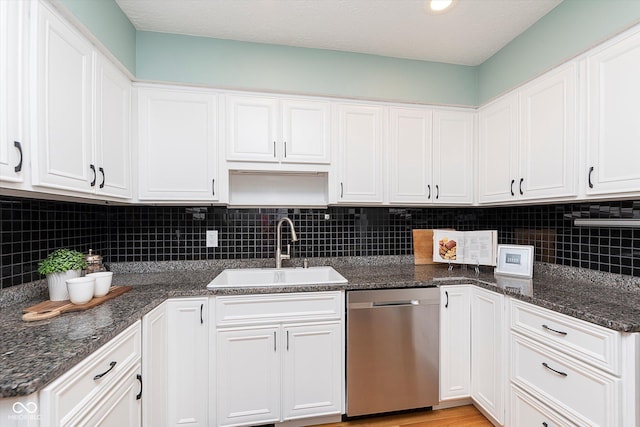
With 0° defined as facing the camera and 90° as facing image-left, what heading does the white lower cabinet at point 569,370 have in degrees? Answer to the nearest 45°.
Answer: approximately 45°

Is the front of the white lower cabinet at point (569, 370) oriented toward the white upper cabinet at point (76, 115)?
yes

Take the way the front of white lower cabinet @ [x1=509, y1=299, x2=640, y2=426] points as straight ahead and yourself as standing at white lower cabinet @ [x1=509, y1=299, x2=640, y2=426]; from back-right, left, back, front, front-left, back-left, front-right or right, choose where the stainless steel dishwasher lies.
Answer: front-right

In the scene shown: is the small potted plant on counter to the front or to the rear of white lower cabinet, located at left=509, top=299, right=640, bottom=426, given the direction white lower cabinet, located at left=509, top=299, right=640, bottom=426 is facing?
to the front

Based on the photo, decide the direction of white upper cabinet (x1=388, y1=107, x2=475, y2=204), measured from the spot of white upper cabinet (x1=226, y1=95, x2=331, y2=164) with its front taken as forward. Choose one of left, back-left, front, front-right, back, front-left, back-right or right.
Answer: left

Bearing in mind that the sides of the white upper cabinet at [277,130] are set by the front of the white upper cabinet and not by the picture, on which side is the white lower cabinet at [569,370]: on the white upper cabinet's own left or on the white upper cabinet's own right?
on the white upper cabinet's own left

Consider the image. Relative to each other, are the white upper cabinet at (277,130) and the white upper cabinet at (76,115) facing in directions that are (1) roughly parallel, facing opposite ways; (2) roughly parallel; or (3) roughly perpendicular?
roughly perpendicular

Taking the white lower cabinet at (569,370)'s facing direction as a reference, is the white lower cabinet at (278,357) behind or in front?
in front

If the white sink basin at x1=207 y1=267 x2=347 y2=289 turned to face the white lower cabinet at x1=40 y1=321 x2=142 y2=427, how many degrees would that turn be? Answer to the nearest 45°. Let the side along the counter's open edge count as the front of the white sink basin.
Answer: approximately 45° to its right

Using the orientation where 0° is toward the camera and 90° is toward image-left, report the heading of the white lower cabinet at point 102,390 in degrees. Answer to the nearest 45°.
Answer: approximately 315°

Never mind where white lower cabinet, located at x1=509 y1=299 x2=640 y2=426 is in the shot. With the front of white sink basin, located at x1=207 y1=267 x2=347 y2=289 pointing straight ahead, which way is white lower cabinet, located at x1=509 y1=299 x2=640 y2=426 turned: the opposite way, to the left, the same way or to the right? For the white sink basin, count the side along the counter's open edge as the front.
to the right

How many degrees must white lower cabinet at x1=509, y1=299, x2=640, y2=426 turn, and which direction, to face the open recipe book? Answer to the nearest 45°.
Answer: approximately 90° to its right

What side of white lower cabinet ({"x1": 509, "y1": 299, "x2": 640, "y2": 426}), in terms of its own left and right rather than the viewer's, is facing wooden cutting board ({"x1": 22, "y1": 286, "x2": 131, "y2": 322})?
front

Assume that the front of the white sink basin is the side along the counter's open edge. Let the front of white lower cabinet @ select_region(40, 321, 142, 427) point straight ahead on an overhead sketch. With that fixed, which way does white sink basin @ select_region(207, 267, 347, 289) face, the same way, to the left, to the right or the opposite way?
to the right

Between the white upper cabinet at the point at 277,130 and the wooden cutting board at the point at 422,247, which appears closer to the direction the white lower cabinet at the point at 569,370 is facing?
the white upper cabinet

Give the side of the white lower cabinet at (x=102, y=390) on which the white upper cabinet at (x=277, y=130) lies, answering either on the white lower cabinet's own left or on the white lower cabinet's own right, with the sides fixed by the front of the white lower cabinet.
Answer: on the white lower cabinet's own left

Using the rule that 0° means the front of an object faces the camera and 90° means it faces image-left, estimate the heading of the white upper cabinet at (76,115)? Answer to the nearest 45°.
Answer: approximately 315°

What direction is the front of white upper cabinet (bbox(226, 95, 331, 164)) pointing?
toward the camera

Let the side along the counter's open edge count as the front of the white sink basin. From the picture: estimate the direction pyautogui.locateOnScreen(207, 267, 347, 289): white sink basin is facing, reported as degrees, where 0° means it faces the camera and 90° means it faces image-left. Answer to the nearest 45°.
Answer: approximately 0°

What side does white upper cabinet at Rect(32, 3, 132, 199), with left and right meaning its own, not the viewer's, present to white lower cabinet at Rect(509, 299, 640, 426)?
front

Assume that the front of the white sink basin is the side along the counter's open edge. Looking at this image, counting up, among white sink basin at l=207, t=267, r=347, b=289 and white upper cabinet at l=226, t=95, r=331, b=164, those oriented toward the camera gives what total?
2
